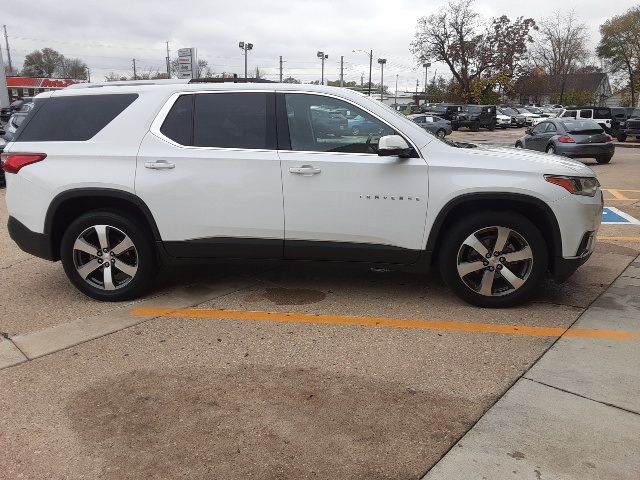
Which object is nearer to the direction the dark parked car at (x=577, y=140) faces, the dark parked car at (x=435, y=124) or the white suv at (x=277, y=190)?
the dark parked car

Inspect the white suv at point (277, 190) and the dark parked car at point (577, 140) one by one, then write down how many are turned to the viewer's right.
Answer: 1

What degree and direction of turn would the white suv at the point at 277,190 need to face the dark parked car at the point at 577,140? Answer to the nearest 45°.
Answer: approximately 45° to its left

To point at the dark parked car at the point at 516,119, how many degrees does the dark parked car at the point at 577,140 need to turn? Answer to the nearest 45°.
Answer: approximately 45° to its right

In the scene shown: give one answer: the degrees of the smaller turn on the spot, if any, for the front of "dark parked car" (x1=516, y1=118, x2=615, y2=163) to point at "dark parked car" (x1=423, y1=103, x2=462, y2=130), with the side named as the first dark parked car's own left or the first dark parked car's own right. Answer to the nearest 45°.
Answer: approximately 45° to the first dark parked car's own right

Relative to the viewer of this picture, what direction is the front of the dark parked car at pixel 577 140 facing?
facing away from the viewer and to the left of the viewer

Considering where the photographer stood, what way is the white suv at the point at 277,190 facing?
facing to the right of the viewer

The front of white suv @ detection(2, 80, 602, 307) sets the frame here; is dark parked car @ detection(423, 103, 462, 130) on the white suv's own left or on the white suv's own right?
on the white suv's own left
